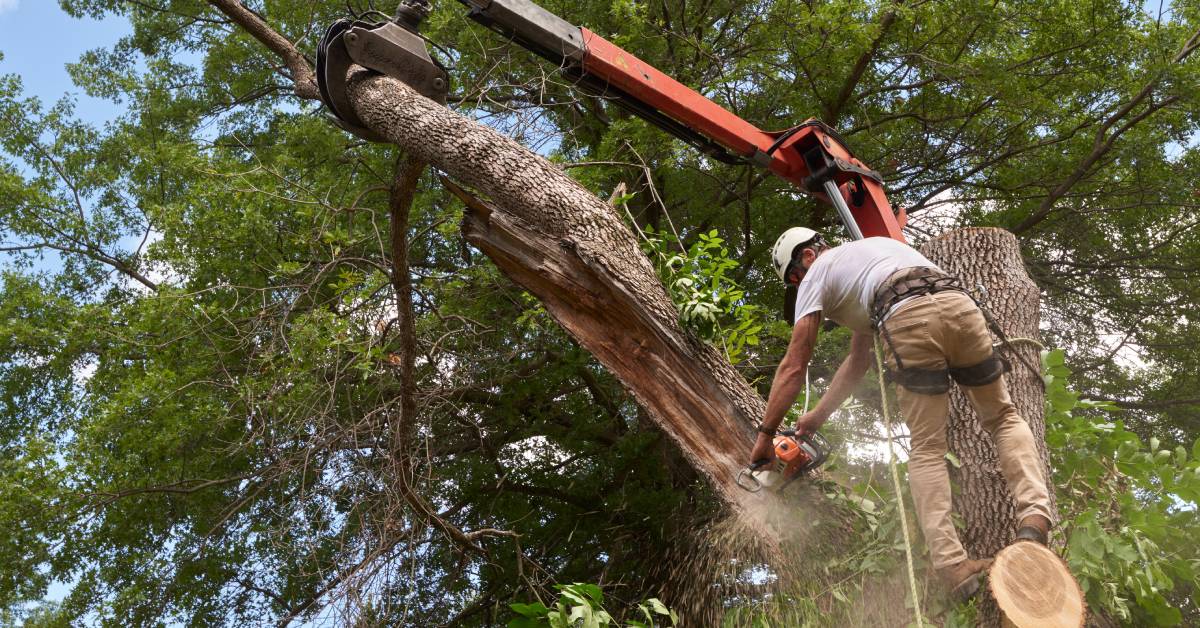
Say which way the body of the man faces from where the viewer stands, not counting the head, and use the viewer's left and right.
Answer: facing away from the viewer and to the left of the viewer
